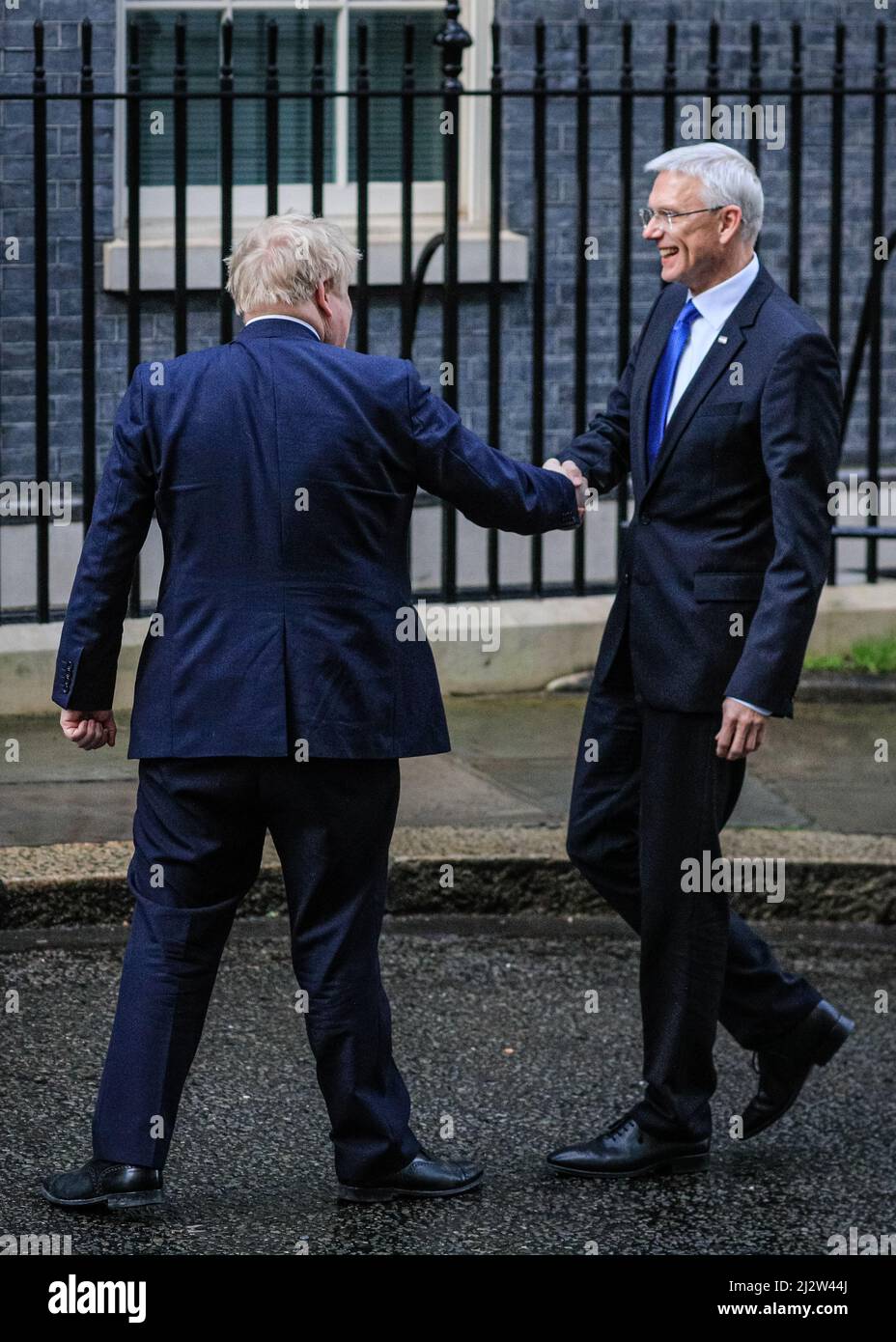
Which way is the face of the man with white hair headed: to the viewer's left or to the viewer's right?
to the viewer's left

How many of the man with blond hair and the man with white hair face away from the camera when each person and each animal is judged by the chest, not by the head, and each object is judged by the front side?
1

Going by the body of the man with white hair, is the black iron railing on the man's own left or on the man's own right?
on the man's own right

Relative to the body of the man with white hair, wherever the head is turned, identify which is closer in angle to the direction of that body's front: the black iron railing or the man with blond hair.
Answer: the man with blond hair

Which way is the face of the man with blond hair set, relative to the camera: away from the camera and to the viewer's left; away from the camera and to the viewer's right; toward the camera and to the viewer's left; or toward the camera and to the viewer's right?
away from the camera and to the viewer's right

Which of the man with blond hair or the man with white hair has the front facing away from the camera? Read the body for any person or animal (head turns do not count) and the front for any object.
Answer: the man with blond hair

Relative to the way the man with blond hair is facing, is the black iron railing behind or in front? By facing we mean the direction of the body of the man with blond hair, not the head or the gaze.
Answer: in front

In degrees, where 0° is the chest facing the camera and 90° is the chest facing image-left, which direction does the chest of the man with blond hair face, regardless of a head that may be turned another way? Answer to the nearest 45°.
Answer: approximately 180°

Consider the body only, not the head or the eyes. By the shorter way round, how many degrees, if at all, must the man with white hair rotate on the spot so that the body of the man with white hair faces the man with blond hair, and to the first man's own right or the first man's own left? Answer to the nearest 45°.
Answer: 0° — they already face them

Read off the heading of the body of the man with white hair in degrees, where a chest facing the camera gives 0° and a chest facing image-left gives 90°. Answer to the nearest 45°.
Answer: approximately 45°

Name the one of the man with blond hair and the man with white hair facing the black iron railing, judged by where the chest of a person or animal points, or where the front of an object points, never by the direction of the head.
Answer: the man with blond hair

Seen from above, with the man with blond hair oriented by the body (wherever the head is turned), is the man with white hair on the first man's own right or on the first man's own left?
on the first man's own right
